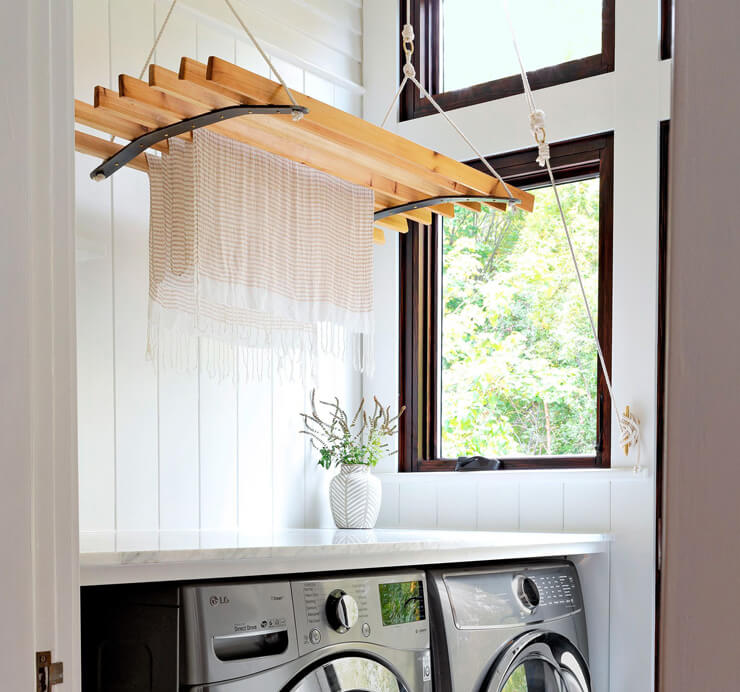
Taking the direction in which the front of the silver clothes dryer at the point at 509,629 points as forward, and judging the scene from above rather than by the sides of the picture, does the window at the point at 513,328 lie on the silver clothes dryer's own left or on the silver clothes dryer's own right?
on the silver clothes dryer's own left

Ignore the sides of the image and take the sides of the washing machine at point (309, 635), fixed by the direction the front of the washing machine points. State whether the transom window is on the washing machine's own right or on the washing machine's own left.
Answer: on the washing machine's own left

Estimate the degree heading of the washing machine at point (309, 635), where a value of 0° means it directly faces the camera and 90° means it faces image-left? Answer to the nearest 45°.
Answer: approximately 315°

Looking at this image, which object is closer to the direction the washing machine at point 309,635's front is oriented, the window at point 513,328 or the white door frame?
the white door frame

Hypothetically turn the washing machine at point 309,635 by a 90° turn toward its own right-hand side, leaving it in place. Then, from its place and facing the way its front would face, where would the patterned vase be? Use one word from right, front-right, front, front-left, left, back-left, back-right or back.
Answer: back-right

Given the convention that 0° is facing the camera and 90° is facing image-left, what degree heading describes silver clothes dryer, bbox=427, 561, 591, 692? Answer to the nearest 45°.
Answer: approximately 315°

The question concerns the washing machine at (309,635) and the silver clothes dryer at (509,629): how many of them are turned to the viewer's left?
0
